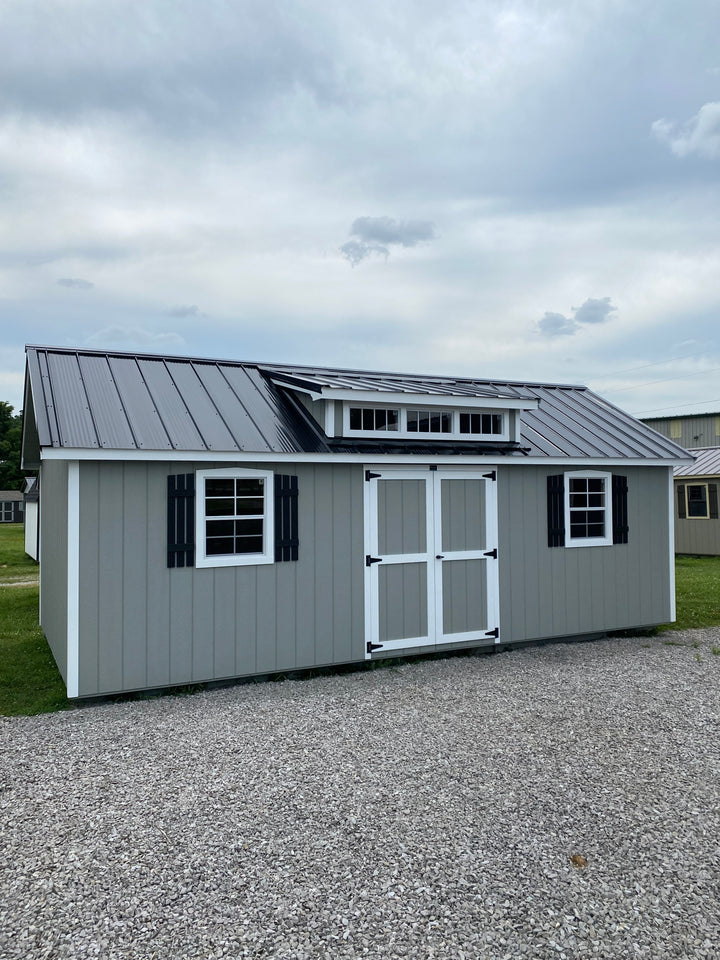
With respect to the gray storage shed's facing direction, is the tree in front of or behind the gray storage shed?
behind

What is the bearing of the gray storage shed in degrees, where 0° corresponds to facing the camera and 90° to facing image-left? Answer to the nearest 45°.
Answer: approximately 315°

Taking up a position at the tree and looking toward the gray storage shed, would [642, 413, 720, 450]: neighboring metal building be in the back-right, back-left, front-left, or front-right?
front-left

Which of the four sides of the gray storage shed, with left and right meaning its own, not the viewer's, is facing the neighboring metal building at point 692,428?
left

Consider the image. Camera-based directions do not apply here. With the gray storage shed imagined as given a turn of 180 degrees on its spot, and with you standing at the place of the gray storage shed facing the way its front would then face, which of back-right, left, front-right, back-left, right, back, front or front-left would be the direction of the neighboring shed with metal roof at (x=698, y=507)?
right

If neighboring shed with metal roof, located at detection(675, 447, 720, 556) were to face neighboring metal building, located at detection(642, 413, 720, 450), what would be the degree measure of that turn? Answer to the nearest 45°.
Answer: approximately 180°

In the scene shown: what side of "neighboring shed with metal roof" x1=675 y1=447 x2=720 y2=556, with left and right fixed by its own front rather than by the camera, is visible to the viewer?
front

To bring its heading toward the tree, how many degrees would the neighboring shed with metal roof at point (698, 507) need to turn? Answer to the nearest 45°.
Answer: approximately 90° to its right
